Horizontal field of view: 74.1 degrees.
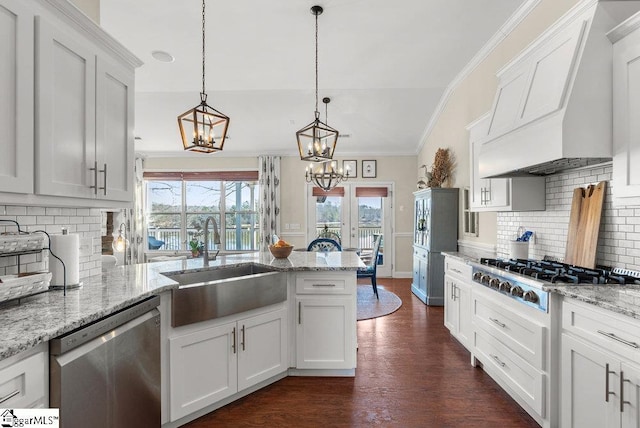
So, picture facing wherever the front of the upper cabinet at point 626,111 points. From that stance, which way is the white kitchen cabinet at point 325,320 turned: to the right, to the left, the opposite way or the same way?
to the left

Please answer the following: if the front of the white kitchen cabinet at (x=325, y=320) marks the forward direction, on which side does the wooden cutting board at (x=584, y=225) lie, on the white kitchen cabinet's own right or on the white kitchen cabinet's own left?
on the white kitchen cabinet's own left

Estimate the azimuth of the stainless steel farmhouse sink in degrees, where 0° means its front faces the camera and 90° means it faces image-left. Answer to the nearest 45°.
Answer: approximately 315°

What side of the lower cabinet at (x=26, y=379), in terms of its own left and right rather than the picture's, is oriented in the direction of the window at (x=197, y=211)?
left

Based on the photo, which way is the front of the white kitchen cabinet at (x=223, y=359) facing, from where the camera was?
facing the viewer and to the right of the viewer

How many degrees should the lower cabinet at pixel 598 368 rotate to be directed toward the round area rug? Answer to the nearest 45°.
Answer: approximately 90° to its right

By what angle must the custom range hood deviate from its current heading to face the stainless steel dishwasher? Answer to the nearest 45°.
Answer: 0° — it already faces it

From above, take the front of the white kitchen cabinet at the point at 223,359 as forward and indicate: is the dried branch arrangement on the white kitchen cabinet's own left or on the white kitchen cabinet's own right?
on the white kitchen cabinet's own left

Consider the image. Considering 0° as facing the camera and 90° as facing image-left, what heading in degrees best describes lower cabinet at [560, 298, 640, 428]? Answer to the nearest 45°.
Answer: approximately 45°

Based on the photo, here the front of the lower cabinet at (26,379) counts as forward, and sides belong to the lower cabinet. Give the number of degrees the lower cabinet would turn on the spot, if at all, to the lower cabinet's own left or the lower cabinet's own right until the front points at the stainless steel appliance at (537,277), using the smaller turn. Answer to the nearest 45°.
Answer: approximately 45° to the lower cabinet's own left

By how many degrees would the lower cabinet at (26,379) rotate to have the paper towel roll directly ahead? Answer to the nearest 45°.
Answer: approximately 135° to its left

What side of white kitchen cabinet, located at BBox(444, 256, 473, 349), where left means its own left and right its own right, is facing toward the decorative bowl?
front

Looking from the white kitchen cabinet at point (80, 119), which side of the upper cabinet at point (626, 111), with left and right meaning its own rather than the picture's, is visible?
front
